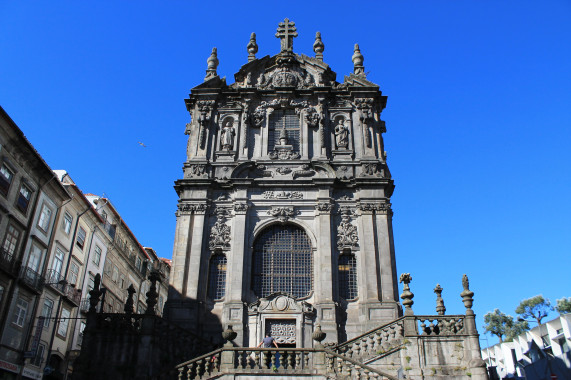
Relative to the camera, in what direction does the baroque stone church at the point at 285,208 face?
facing the viewer

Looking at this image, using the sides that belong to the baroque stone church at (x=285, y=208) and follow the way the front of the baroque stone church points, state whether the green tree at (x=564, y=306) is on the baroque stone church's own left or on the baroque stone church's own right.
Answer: on the baroque stone church's own left

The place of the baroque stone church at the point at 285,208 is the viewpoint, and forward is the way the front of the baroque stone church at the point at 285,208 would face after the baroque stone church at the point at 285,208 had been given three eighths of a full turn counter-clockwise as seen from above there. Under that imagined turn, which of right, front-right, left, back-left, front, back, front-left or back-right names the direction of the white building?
front
